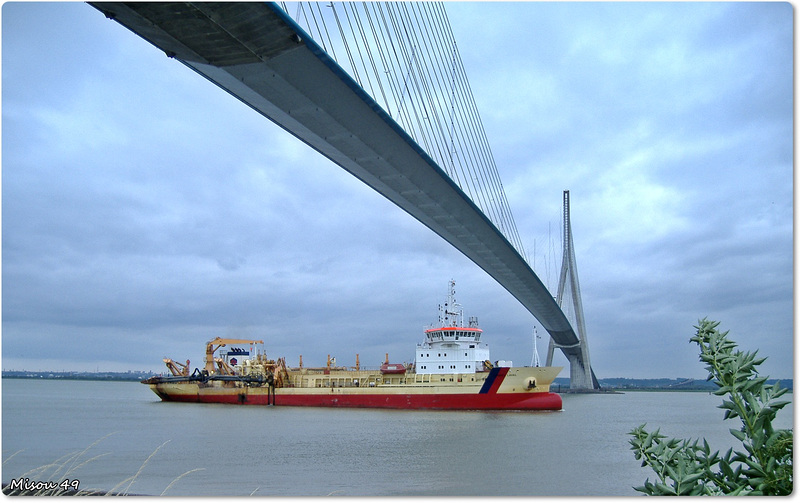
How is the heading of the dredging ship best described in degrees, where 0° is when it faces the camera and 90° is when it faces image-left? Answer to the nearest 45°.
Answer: approximately 270°

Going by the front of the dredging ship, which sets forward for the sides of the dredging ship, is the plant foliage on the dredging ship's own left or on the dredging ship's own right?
on the dredging ship's own right
